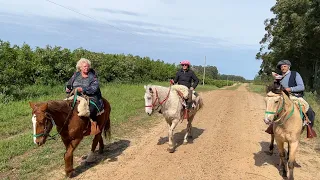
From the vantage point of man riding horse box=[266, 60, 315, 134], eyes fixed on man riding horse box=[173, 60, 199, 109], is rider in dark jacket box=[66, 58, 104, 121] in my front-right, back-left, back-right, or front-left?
front-left

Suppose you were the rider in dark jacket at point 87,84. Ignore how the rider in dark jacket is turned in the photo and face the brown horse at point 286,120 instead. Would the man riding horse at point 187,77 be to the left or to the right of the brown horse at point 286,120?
left

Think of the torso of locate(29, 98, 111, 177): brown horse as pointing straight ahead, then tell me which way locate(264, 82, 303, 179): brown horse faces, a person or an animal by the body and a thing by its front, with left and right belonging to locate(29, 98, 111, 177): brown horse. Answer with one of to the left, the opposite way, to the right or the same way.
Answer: the same way

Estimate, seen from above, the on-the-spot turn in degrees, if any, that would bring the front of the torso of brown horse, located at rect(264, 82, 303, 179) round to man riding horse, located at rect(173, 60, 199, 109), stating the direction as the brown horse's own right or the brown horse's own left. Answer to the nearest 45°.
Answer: approximately 135° to the brown horse's own right

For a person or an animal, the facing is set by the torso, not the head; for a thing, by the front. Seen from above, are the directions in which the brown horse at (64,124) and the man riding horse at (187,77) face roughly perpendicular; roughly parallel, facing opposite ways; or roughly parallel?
roughly parallel

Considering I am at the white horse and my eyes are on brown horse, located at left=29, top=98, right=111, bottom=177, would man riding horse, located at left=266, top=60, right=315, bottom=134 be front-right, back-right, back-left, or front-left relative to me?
back-left

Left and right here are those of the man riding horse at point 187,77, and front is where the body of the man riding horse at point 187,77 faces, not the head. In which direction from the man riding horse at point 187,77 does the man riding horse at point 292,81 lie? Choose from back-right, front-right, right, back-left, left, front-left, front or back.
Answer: left

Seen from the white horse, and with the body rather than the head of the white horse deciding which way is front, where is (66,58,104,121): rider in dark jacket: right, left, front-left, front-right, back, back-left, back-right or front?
front

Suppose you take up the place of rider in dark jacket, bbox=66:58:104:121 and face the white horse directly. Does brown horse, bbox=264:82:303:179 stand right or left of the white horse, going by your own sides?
right

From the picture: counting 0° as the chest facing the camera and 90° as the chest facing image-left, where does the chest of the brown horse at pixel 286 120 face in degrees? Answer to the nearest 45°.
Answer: approximately 0°

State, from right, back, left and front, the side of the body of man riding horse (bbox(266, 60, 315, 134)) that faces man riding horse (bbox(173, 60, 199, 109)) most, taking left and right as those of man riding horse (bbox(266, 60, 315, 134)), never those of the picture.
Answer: right

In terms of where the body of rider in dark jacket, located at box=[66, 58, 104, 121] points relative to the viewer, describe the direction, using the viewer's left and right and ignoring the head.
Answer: facing the viewer and to the left of the viewer

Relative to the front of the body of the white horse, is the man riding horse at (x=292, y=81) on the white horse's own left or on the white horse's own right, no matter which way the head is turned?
on the white horse's own left

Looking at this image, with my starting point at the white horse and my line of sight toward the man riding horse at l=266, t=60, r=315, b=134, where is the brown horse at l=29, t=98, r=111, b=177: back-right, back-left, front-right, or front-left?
back-right

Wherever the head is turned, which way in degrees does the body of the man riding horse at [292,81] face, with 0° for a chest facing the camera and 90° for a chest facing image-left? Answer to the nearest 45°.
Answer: approximately 45°

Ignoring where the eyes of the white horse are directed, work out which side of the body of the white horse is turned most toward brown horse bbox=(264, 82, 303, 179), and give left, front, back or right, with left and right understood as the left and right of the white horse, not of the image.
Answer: left

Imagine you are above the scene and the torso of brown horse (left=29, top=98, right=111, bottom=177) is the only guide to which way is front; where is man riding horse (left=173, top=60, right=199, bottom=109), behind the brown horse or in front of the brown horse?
behind
